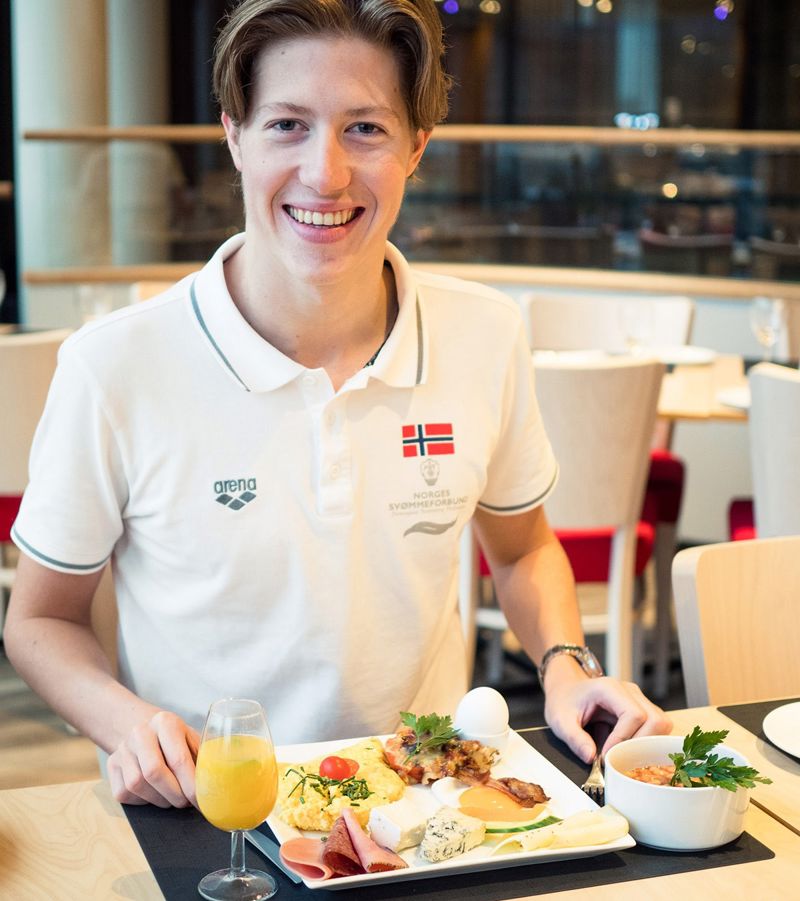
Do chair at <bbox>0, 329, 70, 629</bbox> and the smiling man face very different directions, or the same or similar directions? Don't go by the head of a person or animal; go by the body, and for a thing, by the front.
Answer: very different directions

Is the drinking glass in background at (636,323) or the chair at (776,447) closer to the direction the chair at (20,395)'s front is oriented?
the drinking glass in background

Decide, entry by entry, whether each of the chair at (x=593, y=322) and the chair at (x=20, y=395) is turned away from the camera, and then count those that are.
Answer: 1

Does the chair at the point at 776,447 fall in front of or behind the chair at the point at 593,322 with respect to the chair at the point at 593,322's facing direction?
in front

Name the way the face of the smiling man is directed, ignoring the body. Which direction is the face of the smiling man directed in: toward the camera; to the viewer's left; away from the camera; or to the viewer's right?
toward the camera

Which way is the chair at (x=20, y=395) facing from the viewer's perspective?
away from the camera

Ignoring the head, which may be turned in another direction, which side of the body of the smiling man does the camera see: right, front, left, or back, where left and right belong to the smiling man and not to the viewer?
front

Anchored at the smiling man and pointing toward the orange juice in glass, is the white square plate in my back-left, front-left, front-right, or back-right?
front-left

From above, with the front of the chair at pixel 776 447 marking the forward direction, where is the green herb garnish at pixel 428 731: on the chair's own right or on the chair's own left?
on the chair's own left

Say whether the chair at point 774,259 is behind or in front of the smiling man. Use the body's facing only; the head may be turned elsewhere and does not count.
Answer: behind

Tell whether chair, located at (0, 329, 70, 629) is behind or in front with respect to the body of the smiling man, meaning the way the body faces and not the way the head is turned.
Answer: behind

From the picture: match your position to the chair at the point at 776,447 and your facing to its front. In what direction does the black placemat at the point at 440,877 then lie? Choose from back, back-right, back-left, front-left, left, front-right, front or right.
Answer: back-left

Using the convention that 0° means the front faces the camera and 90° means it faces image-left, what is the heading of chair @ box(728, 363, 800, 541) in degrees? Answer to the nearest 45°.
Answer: approximately 135°
